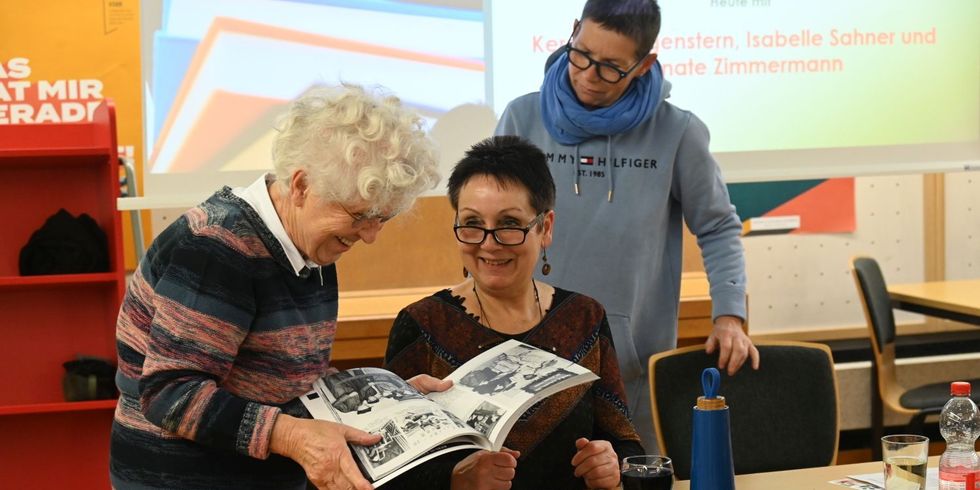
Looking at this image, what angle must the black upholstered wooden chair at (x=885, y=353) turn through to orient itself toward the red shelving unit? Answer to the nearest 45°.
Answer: approximately 135° to its right

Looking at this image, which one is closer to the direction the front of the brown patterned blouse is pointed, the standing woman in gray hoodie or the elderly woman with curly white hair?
the elderly woman with curly white hair

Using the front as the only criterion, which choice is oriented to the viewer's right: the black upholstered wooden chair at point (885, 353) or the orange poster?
the black upholstered wooden chair

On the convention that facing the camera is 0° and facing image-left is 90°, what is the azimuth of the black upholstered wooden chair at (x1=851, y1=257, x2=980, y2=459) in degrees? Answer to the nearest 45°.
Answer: approximately 270°

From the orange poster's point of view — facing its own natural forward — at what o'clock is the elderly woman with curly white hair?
The elderly woman with curly white hair is roughly at 12 o'clock from the orange poster.

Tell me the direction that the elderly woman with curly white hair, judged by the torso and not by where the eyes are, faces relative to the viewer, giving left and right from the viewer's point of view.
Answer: facing to the right of the viewer

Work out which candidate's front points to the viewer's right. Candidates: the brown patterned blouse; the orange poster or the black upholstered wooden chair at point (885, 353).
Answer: the black upholstered wooden chair

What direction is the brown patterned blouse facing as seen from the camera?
toward the camera

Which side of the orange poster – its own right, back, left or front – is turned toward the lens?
front

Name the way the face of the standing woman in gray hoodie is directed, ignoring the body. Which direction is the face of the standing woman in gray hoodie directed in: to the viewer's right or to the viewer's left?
to the viewer's left

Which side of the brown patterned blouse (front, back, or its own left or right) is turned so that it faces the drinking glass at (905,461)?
left

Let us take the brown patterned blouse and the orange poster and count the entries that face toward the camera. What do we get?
2

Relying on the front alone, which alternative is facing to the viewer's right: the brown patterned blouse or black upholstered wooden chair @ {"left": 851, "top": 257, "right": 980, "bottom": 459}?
the black upholstered wooden chair
